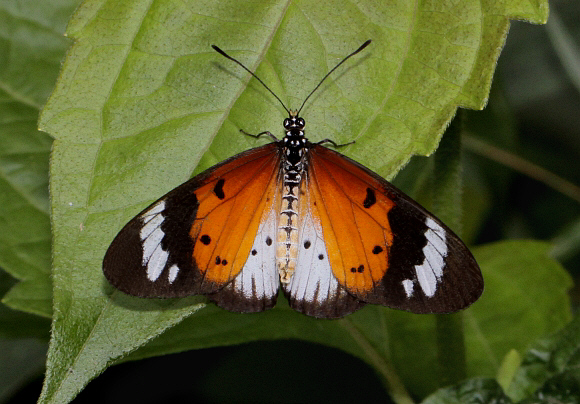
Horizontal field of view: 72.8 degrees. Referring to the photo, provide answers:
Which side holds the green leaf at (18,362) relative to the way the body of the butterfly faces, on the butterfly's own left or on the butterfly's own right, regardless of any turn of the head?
on the butterfly's own left

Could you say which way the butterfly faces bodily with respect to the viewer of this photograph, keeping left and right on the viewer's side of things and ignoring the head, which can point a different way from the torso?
facing away from the viewer

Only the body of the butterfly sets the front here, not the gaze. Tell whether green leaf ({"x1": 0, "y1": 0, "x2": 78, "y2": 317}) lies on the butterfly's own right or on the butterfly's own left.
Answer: on the butterfly's own left

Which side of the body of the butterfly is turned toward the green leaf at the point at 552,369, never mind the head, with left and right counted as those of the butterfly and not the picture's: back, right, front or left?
right
